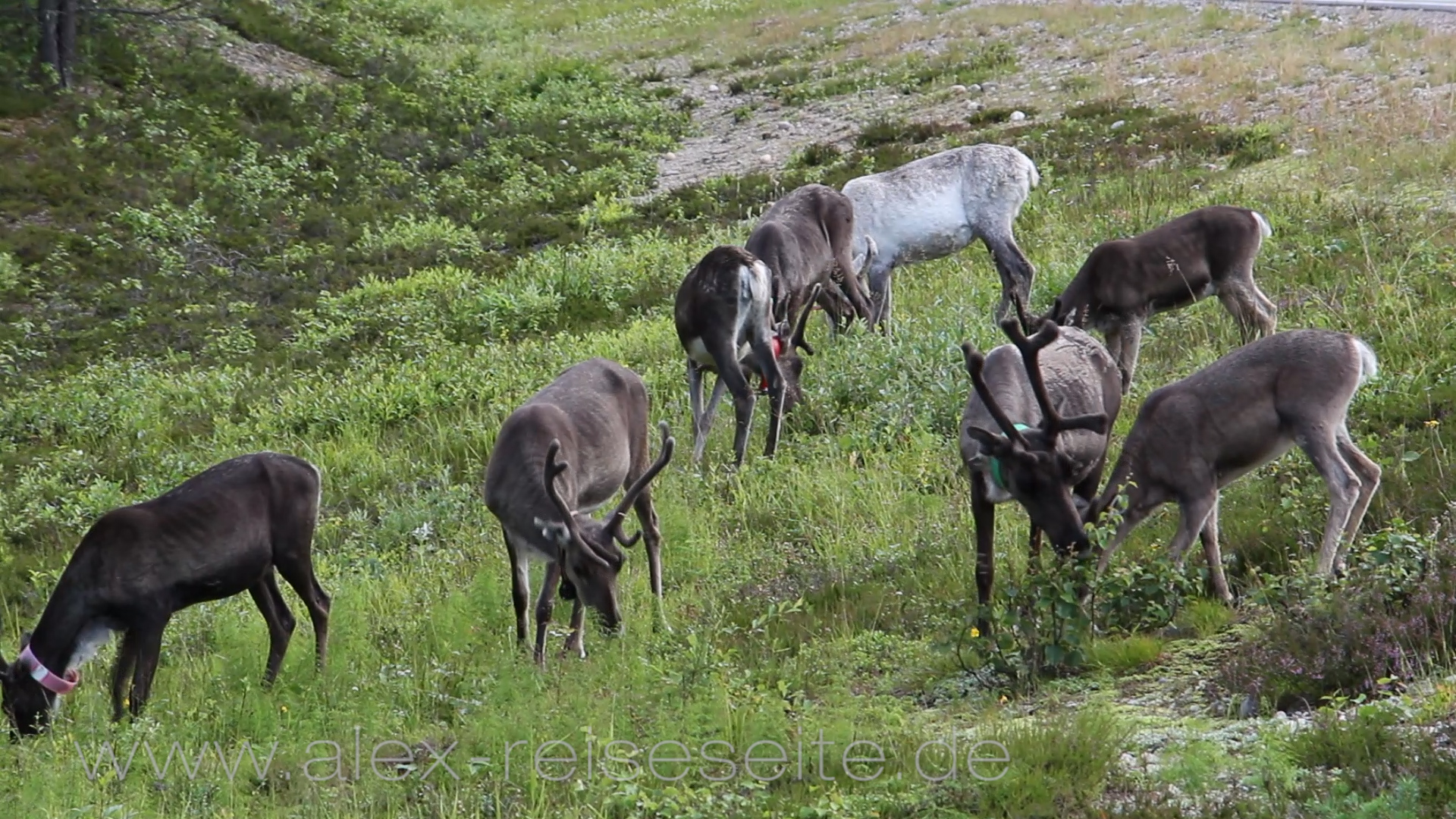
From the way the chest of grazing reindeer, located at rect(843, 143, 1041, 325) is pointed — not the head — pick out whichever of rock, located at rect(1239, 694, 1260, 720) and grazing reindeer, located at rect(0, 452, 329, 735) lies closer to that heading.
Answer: the grazing reindeer

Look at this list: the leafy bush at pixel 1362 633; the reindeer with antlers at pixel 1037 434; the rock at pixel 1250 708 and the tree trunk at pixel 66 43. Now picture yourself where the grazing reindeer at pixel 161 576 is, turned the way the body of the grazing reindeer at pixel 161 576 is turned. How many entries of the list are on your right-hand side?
1

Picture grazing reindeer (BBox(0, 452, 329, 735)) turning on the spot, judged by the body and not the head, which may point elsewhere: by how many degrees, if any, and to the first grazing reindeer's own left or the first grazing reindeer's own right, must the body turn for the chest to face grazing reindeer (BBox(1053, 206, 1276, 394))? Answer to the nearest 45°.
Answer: approximately 180°

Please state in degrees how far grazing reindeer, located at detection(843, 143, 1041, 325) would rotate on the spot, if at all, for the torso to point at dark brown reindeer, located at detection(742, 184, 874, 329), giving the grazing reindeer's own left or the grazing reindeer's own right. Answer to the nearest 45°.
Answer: approximately 45° to the grazing reindeer's own left

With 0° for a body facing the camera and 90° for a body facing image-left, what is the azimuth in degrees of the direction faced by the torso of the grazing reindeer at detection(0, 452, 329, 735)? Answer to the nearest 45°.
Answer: approximately 90°

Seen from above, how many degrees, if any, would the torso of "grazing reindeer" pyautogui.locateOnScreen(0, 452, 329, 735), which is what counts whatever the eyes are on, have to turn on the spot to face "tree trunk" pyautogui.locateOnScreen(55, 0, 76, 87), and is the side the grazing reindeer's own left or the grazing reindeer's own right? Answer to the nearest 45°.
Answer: approximately 90° to the grazing reindeer's own right

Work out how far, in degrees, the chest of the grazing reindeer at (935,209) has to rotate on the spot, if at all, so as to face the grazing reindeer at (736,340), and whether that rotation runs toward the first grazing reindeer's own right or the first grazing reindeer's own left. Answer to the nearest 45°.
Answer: approximately 90° to the first grazing reindeer's own left

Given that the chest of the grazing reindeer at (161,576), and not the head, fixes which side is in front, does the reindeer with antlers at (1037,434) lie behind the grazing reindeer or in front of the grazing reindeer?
behind

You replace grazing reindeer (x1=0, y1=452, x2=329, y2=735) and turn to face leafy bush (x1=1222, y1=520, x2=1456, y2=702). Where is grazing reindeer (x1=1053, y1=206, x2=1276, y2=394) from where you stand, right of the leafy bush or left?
left

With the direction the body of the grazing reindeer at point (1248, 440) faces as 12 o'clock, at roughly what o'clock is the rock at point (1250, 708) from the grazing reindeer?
The rock is roughly at 9 o'clock from the grazing reindeer.

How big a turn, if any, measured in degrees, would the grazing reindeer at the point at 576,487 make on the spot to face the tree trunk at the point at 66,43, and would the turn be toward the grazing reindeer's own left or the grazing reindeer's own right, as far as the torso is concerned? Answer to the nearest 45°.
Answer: approximately 90° to the grazing reindeer's own right

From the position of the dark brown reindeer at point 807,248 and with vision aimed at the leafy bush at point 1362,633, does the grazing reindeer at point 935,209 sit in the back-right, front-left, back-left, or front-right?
back-left

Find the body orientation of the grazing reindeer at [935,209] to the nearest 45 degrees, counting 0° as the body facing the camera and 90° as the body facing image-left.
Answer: approximately 90°

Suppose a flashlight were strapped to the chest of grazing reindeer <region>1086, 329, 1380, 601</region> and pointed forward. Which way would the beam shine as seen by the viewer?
to the viewer's left

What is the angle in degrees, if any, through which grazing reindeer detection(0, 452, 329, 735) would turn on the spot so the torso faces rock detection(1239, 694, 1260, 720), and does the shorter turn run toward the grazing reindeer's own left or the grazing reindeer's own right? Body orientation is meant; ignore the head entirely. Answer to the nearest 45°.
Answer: approximately 135° to the grazing reindeer's own left
